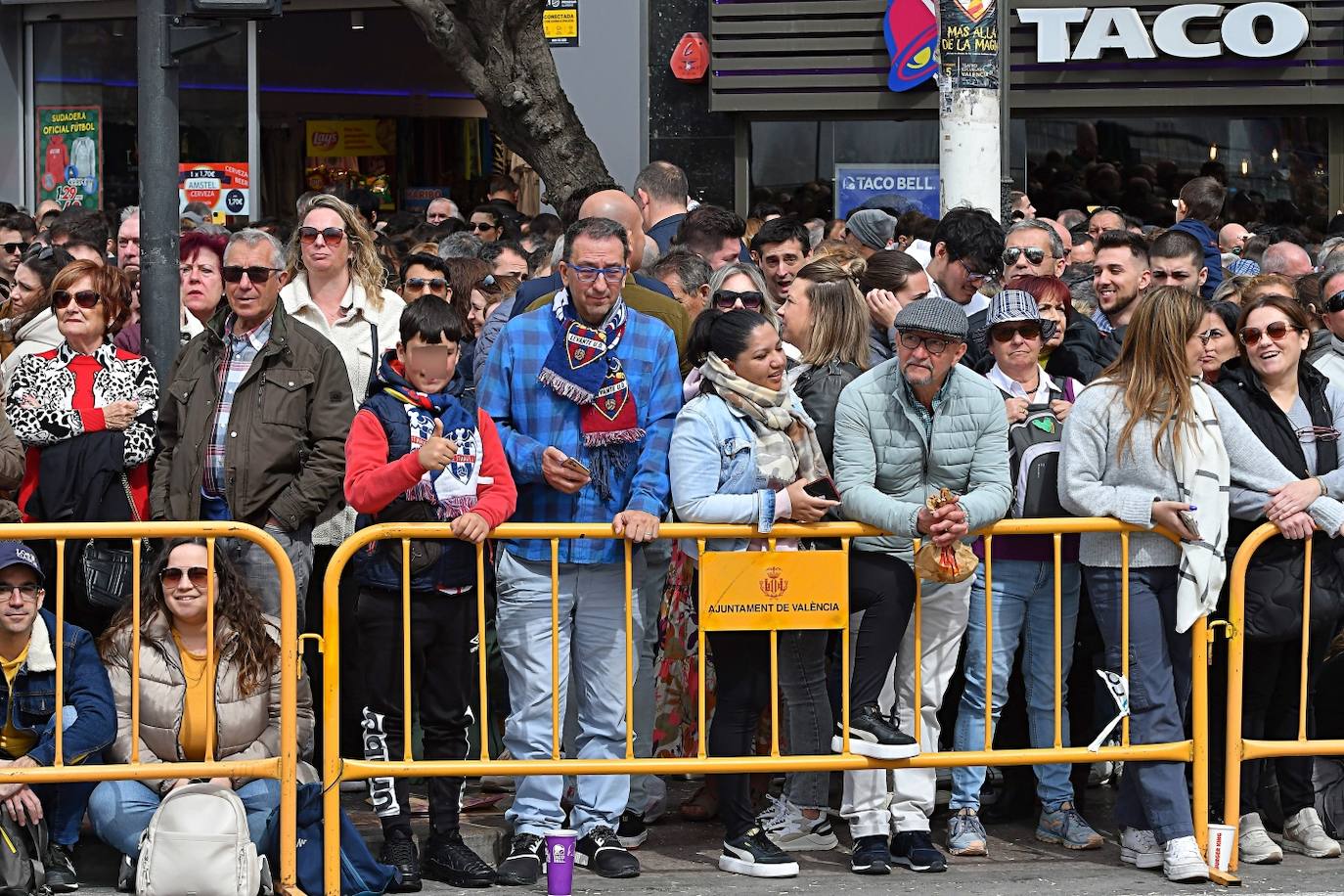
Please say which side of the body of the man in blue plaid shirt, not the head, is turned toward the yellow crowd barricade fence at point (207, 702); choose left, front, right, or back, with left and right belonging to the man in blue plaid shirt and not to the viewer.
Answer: right

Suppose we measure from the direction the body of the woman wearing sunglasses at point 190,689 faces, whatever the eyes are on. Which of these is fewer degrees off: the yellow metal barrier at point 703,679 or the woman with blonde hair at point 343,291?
the yellow metal barrier

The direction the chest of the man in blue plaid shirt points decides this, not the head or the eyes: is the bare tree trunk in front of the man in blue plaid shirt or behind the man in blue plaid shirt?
behind

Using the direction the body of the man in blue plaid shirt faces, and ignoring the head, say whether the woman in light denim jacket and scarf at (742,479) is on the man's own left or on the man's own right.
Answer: on the man's own left

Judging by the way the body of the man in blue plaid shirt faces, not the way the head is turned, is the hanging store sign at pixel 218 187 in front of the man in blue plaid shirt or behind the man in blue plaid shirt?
behind

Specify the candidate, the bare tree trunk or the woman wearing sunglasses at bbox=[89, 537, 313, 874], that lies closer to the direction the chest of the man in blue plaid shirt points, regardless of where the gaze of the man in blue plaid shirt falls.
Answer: the woman wearing sunglasses

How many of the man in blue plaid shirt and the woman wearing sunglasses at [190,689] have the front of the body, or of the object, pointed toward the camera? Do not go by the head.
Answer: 2

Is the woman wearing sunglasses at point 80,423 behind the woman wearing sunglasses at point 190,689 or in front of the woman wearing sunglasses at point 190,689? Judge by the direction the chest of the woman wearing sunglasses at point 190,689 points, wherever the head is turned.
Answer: behind

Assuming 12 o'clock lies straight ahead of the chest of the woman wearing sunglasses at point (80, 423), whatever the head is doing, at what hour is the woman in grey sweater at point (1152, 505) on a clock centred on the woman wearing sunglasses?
The woman in grey sweater is roughly at 10 o'clock from the woman wearing sunglasses.

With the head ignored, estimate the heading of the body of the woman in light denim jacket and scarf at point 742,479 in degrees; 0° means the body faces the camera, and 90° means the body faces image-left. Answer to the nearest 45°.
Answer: approximately 315°

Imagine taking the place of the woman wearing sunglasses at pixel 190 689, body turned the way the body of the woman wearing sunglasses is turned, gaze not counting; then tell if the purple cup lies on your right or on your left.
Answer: on your left
